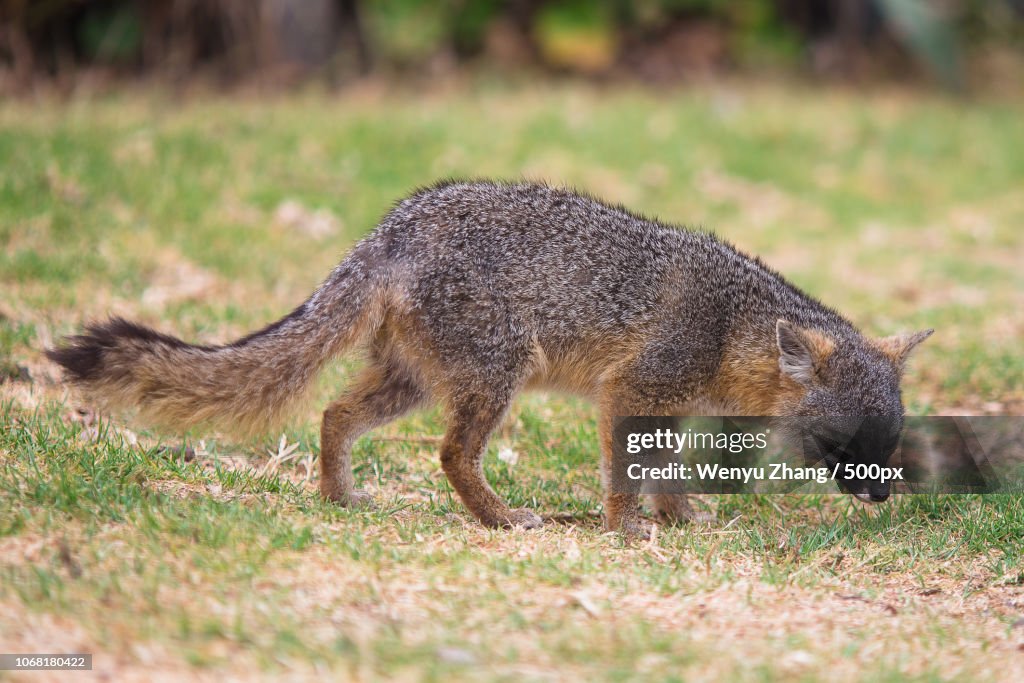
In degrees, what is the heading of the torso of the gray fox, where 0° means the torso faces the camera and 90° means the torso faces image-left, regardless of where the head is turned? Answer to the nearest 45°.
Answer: approximately 270°
